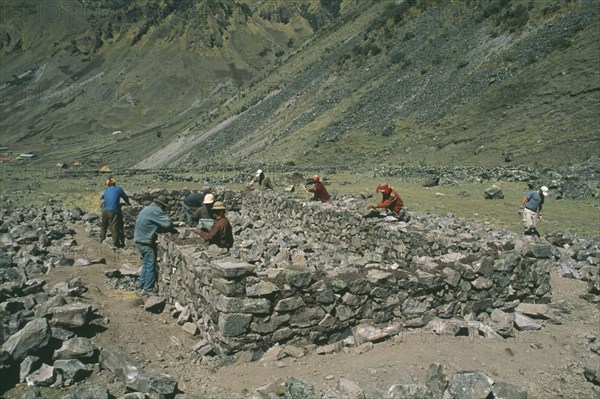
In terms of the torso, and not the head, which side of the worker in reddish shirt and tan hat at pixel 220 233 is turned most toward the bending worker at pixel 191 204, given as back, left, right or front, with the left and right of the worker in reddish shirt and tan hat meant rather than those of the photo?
right

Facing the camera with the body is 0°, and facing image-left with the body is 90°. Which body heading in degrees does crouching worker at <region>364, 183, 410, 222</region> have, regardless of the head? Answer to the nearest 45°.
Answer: approximately 90°

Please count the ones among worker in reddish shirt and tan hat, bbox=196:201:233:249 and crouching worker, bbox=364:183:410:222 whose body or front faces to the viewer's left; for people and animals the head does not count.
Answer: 2

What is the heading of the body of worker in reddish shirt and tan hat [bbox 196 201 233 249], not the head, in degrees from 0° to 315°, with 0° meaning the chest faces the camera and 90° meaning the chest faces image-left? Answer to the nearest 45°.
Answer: approximately 90°

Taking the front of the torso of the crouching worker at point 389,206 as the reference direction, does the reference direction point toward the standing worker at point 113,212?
yes

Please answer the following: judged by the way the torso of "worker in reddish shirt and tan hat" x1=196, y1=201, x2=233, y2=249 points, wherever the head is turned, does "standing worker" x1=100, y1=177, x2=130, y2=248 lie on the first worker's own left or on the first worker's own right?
on the first worker's own right

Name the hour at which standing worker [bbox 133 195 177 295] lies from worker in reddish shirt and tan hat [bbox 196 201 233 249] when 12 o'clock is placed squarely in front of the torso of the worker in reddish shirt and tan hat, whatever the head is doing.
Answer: The standing worker is roughly at 1 o'clock from the worker in reddish shirt and tan hat.
